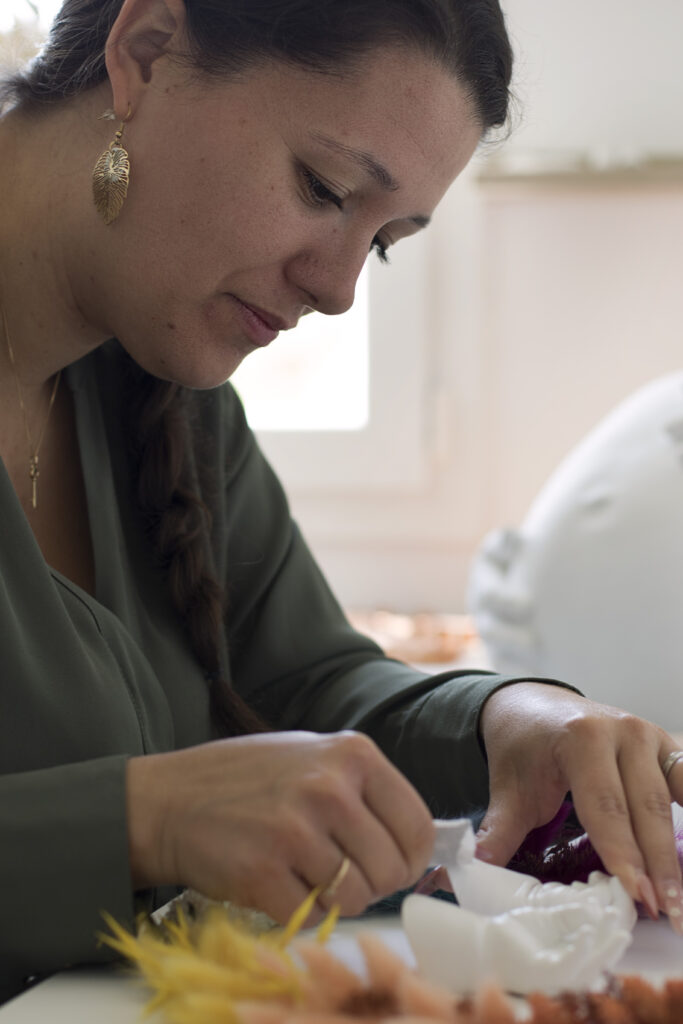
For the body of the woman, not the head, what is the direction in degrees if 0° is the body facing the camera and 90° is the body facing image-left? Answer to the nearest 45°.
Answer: approximately 315°

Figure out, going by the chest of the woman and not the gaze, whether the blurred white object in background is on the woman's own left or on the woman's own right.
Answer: on the woman's own left

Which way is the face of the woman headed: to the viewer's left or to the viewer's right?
to the viewer's right
